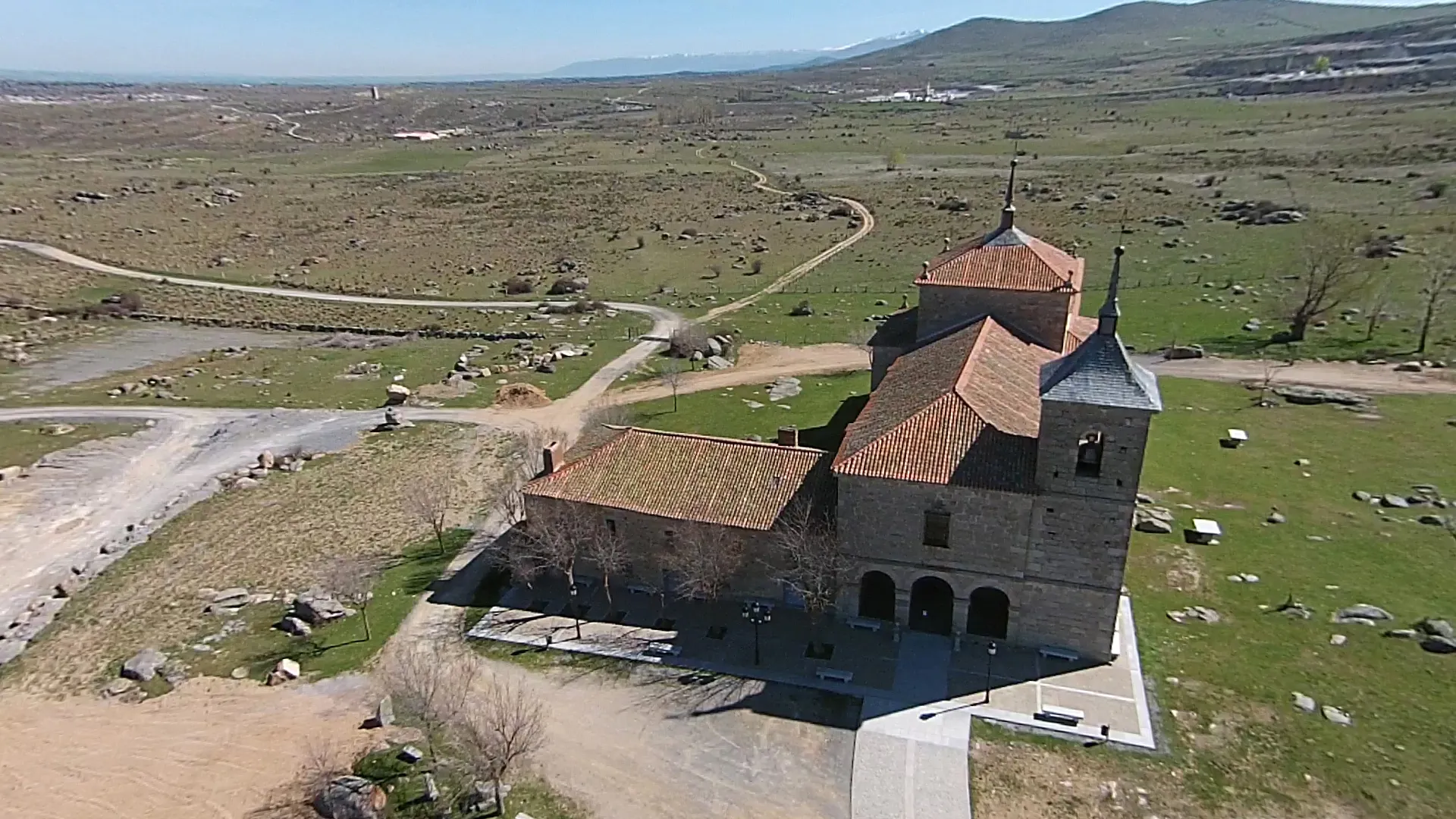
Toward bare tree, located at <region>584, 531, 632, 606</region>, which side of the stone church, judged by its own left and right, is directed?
right

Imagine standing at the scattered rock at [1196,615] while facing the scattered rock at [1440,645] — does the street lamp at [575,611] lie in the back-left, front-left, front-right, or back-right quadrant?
back-right

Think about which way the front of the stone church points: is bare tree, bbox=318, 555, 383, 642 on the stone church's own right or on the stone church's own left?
on the stone church's own right

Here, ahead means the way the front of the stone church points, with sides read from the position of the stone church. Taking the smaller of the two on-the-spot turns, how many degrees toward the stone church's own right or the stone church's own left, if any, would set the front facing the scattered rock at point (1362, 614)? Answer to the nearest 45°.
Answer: approximately 90° to the stone church's own left

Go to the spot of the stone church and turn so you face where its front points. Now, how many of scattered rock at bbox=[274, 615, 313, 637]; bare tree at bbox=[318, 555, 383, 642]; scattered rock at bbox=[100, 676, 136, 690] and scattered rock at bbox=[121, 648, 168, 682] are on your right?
4

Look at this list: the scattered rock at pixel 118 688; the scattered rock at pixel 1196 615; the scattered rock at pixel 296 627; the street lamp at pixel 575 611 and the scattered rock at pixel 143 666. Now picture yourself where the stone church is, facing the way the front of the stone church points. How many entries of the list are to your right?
4

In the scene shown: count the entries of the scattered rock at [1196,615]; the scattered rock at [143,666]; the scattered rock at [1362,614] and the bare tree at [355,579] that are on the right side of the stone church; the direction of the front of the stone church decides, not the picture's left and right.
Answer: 2

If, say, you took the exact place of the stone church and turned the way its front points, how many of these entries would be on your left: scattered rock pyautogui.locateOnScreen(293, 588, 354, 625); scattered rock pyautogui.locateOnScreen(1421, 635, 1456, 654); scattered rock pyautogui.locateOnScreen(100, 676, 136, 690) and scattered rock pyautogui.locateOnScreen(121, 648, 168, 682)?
1

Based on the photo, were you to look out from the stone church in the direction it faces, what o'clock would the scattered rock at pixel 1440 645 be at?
The scattered rock is roughly at 9 o'clock from the stone church.

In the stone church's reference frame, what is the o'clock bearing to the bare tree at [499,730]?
The bare tree is roughly at 2 o'clock from the stone church.

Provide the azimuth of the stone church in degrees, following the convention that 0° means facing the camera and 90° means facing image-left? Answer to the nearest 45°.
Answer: approximately 0°

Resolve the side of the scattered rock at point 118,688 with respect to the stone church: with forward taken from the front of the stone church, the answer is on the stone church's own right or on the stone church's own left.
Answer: on the stone church's own right

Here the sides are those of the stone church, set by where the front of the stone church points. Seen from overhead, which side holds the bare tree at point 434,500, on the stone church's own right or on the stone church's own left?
on the stone church's own right

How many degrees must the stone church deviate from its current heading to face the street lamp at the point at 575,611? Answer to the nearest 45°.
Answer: approximately 90° to its right

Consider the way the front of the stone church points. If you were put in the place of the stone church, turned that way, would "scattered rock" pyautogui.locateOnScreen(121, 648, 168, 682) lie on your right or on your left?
on your right

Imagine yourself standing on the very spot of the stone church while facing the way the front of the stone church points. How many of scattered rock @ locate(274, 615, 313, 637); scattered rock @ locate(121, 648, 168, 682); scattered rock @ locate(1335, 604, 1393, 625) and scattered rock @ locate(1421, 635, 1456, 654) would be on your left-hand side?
2
